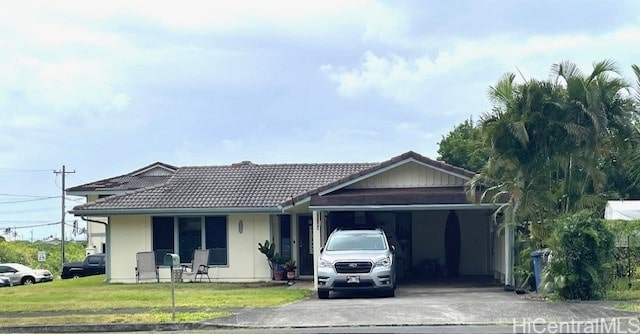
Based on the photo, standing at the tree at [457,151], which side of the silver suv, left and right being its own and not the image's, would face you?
back

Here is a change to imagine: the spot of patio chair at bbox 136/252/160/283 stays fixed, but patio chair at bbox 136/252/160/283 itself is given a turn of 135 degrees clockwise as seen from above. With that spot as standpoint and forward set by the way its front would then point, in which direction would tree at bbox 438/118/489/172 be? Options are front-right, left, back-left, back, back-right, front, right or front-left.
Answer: right

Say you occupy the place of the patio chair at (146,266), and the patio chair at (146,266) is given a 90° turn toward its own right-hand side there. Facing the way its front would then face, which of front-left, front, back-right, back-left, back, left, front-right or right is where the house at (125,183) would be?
right

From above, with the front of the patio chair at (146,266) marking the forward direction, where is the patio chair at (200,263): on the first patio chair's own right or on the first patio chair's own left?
on the first patio chair's own left

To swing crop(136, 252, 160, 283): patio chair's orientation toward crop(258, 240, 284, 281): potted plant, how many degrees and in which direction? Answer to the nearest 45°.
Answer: approximately 90° to its left

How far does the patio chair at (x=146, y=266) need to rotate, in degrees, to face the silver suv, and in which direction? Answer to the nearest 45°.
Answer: approximately 45° to its left

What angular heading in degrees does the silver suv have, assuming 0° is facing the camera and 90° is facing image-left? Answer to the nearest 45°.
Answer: approximately 0°

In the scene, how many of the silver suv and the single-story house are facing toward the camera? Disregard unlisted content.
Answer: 2
